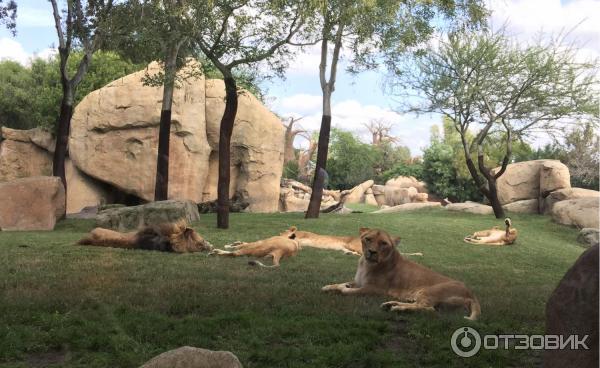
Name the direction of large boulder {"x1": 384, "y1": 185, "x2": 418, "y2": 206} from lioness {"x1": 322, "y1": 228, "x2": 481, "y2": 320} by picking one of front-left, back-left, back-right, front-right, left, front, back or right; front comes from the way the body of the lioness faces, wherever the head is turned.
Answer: right

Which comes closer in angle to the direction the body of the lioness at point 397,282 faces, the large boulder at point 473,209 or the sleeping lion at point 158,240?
the sleeping lion

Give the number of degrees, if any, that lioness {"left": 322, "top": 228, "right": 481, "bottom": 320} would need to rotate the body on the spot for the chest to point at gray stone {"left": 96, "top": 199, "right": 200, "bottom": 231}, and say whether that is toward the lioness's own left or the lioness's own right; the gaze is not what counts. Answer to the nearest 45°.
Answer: approximately 45° to the lioness's own right

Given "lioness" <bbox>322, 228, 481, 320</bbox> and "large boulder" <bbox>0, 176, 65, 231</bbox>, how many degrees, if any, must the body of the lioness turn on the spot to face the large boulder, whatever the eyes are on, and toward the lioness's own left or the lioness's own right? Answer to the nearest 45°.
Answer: approximately 45° to the lioness's own right

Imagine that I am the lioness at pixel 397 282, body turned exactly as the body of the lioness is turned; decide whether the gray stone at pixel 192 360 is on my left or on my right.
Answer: on my left

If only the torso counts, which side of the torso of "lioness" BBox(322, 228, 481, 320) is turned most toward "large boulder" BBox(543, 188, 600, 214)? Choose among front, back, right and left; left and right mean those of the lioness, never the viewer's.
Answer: right

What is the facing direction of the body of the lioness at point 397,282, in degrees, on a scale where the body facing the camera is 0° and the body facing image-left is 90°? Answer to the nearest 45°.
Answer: approximately 90°

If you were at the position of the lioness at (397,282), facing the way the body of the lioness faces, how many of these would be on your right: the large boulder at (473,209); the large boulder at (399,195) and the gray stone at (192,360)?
2
